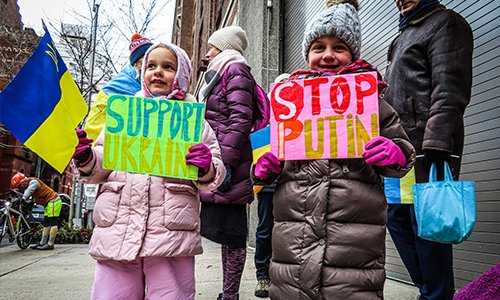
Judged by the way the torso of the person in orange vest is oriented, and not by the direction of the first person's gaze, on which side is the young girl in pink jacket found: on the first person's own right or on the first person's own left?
on the first person's own left

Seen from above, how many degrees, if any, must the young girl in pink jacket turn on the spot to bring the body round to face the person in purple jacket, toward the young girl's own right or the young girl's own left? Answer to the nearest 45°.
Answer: approximately 135° to the young girl's own left

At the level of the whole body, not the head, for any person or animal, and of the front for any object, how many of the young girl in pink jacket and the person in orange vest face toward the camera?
1

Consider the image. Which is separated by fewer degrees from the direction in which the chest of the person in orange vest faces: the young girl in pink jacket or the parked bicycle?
the parked bicycle

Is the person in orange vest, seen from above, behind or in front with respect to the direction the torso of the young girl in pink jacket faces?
behind

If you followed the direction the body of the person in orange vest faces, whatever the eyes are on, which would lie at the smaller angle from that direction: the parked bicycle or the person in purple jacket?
the parked bicycle

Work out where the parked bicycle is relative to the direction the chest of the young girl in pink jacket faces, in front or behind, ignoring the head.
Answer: behind

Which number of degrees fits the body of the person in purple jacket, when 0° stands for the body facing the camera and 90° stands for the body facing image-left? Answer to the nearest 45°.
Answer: approximately 90°

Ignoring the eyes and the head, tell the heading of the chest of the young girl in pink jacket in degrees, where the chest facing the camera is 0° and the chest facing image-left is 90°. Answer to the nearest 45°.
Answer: approximately 0°

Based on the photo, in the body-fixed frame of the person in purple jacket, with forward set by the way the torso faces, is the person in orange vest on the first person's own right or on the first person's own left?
on the first person's own right

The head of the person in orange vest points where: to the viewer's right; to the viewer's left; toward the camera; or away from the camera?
to the viewer's left

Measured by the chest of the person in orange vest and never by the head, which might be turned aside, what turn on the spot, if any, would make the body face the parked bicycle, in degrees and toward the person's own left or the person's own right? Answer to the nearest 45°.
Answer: approximately 45° to the person's own right

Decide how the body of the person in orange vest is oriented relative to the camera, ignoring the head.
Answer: to the viewer's left
